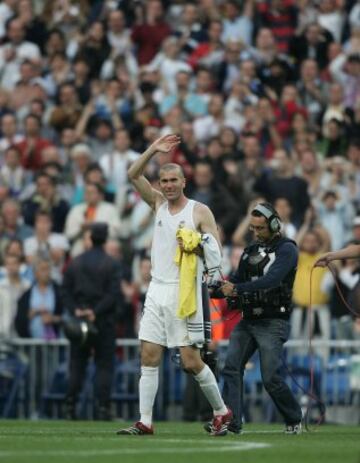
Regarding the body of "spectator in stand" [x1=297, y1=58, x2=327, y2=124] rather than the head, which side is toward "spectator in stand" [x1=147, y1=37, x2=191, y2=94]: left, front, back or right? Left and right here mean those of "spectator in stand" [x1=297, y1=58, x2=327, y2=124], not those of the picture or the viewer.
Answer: right

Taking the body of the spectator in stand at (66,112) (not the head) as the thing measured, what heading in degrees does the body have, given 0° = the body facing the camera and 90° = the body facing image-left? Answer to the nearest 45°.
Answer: approximately 0°

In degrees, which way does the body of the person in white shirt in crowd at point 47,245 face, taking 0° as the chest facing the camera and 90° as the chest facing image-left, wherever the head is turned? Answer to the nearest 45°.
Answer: approximately 0°
